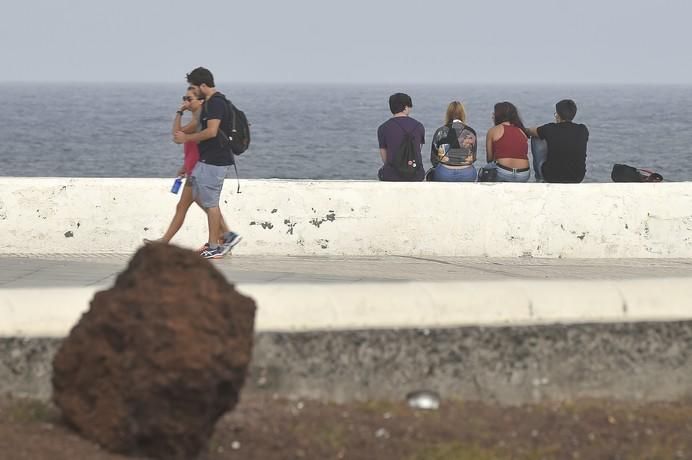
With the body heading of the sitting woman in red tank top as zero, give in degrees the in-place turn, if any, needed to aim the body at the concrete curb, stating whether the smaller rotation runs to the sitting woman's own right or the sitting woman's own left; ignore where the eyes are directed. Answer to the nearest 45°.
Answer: approximately 180°

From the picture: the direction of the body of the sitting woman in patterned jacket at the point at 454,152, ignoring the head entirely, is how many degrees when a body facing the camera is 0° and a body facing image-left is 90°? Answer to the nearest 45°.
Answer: approximately 180°

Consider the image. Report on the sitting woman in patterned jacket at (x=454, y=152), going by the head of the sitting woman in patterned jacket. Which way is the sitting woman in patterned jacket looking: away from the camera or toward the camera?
away from the camera

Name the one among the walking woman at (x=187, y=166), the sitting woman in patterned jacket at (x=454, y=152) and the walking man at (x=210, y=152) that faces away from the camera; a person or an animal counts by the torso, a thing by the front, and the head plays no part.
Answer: the sitting woman in patterned jacket

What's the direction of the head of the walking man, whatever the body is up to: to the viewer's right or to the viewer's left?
to the viewer's left

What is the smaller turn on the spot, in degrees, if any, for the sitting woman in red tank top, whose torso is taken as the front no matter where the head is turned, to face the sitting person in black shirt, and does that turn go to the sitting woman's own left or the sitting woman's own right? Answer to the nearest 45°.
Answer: approximately 90° to the sitting woman's own right

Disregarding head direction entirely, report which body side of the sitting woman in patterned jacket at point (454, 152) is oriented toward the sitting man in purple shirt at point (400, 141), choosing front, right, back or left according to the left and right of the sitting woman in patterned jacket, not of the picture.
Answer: left

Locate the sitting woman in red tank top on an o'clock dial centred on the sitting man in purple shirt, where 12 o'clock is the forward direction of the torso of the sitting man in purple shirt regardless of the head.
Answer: The sitting woman in red tank top is roughly at 3 o'clock from the sitting man in purple shirt.

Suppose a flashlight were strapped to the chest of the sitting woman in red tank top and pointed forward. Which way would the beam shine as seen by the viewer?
away from the camera

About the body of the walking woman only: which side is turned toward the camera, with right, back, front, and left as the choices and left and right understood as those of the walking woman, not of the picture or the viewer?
left

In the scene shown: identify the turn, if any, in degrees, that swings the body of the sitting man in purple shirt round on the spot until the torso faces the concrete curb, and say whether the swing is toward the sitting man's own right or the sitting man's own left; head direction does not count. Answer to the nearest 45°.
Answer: approximately 180°

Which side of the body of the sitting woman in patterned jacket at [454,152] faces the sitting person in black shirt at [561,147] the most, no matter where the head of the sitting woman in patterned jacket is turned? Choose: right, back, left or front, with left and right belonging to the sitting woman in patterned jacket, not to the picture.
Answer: right

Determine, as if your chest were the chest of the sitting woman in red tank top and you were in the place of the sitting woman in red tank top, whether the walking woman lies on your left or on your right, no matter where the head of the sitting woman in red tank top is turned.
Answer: on your left

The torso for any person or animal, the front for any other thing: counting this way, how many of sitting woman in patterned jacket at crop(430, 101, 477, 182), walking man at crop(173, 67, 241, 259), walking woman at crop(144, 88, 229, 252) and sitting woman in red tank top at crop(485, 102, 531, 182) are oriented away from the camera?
2
